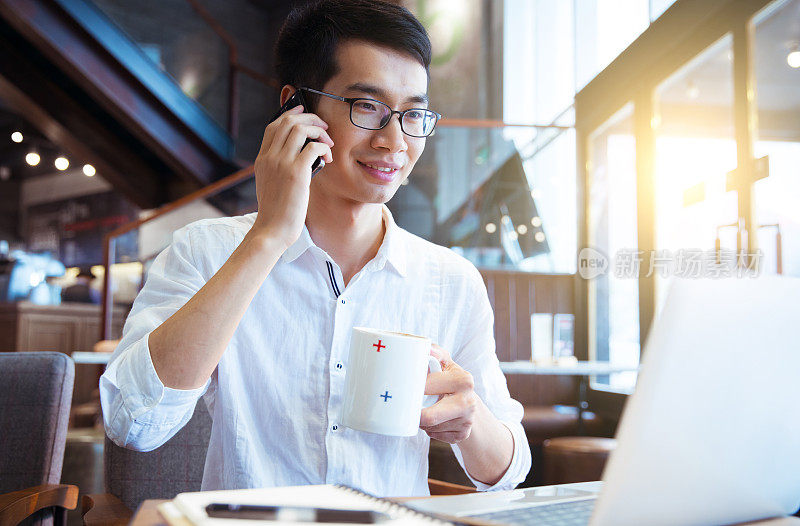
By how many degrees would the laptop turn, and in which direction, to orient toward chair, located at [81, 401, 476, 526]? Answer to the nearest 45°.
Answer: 0° — it already faces it

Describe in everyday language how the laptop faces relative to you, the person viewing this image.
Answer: facing away from the viewer and to the left of the viewer

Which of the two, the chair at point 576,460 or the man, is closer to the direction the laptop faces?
the man

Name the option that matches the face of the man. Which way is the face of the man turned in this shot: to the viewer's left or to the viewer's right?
to the viewer's right

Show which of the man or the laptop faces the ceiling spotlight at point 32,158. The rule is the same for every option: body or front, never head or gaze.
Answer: the laptop

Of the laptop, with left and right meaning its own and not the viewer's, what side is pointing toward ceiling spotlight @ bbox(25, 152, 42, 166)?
front

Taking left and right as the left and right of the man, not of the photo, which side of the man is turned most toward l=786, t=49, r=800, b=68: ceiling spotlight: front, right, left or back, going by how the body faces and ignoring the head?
left

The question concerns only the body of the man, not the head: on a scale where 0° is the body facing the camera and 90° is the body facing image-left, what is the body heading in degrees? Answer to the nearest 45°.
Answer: approximately 315°

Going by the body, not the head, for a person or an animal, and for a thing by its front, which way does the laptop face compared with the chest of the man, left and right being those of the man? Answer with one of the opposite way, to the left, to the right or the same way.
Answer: the opposite way
